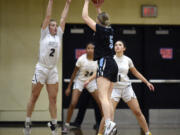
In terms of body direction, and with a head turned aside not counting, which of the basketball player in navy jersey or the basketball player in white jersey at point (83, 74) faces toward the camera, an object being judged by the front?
the basketball player in white jersey

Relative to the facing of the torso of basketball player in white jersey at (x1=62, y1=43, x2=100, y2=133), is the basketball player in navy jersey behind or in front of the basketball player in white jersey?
in front

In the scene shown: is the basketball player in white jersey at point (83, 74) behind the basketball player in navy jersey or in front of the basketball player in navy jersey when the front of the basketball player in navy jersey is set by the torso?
in front

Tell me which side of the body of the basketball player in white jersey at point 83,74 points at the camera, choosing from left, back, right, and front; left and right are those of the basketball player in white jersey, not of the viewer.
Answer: front

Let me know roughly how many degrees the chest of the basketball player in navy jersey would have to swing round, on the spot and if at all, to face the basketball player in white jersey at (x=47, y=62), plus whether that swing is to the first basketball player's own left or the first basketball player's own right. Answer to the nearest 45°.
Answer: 0° — they already face them

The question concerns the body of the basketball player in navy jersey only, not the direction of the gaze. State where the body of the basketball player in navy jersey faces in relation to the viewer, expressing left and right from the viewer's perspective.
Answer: facing away from the viewer and to the left of the viewer

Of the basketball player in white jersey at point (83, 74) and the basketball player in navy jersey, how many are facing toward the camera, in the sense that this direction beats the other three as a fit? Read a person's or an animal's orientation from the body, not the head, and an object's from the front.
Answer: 1
